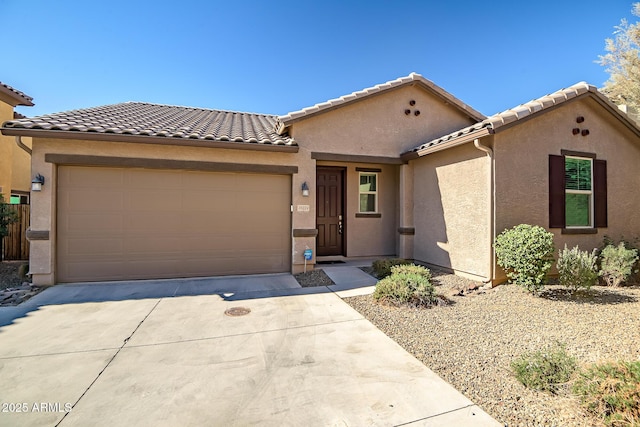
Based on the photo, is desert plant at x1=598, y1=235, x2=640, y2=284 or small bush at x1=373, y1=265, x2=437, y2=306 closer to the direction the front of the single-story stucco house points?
the small bush

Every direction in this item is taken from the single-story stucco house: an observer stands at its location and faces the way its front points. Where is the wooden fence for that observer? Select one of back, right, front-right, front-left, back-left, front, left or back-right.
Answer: right

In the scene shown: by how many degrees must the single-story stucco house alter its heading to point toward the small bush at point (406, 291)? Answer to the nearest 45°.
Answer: approximately 45° to its left

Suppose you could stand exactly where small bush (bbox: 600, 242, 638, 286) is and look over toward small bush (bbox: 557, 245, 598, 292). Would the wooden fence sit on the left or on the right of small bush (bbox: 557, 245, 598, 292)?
right

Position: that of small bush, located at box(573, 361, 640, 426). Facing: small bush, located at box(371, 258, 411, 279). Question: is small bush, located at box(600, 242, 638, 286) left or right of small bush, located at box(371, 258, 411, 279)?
right

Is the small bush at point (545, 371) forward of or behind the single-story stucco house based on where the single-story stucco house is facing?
forward

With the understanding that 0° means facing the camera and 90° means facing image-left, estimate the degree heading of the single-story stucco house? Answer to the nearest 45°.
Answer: approximately 0°

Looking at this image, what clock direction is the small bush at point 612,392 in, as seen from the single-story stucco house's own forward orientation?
The small bush is roughly at 11 o'clock from the single-story stucco house.

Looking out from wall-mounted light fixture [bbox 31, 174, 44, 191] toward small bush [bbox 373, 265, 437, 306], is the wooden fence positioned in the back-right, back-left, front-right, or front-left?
back-left
